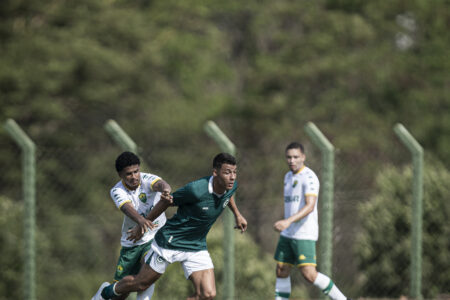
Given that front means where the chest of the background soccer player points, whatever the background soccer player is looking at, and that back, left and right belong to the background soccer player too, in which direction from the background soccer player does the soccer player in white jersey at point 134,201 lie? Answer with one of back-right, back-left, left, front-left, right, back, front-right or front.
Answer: front

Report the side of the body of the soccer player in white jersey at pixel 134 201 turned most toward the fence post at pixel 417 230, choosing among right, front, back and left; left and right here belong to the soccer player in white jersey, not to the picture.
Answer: left

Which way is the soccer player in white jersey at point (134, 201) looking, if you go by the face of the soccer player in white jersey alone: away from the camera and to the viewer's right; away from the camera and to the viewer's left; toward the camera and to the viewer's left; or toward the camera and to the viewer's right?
toward the camera and to the viewer's right

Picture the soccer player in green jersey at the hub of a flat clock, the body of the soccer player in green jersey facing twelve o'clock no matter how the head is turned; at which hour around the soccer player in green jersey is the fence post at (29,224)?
The fence post is roughly at 6 o'clock from the soccer player in green jersey.

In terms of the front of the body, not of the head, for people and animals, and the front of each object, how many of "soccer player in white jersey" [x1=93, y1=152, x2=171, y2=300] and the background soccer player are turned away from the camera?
0

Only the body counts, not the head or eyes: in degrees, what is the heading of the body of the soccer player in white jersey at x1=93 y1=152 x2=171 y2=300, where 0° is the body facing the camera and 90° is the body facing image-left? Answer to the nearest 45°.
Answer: approximately 315°

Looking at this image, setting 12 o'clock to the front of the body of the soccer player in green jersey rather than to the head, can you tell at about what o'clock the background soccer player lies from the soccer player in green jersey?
The background soccer player is roughly at 9 o'clock from the soccer player in green jersey.

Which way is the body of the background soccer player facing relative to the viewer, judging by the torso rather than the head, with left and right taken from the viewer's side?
facing the viewer and to the left of the viewer

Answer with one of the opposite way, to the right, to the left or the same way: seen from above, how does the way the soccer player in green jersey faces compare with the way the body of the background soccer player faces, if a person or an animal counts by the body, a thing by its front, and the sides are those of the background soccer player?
to the left

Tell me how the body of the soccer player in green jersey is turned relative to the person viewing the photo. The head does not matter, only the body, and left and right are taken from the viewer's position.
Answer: facing the viewer and to the right of the viewer

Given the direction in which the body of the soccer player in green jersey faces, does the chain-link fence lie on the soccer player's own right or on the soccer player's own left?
on the soccer player's own left
